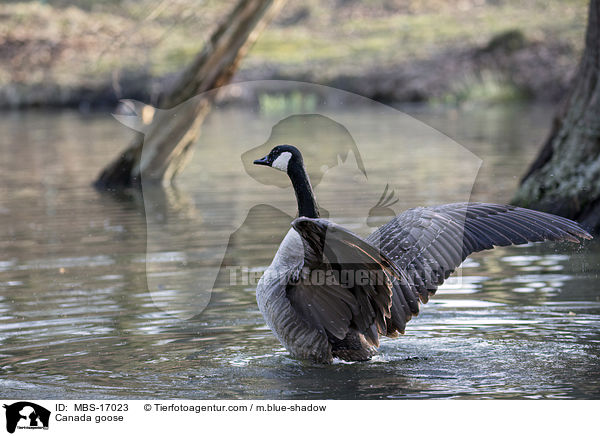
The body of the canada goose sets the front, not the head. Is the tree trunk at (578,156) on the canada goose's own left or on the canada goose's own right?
on the canada goose's own right

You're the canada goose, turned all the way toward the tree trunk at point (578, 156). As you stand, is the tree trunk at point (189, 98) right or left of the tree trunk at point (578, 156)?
left

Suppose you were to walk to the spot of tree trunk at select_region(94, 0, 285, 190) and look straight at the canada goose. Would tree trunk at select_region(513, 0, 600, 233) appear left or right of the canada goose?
left
